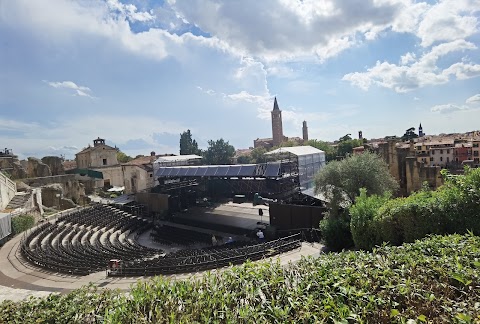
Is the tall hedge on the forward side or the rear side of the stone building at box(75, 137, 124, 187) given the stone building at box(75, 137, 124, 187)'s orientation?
on the forward side

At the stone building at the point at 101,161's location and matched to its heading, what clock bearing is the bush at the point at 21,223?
The bush is roughly at 2 o'clock from the stone building.

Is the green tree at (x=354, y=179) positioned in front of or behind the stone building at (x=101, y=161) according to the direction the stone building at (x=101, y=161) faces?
in front

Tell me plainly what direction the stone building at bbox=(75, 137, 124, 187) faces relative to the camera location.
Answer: facing the viewer and to the right of the viewer
